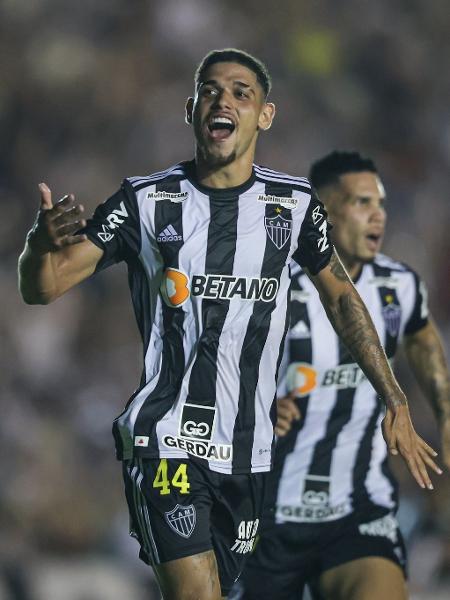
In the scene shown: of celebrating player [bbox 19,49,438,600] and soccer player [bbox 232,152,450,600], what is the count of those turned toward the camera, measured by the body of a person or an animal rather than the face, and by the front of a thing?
2

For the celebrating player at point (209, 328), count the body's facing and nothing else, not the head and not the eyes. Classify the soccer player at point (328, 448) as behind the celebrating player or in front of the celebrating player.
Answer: behind

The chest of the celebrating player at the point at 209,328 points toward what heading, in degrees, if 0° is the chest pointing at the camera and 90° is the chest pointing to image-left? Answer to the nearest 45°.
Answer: approximately 0°

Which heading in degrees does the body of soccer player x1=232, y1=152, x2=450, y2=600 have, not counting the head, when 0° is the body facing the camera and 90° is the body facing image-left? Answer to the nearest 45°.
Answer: approximately 0°
